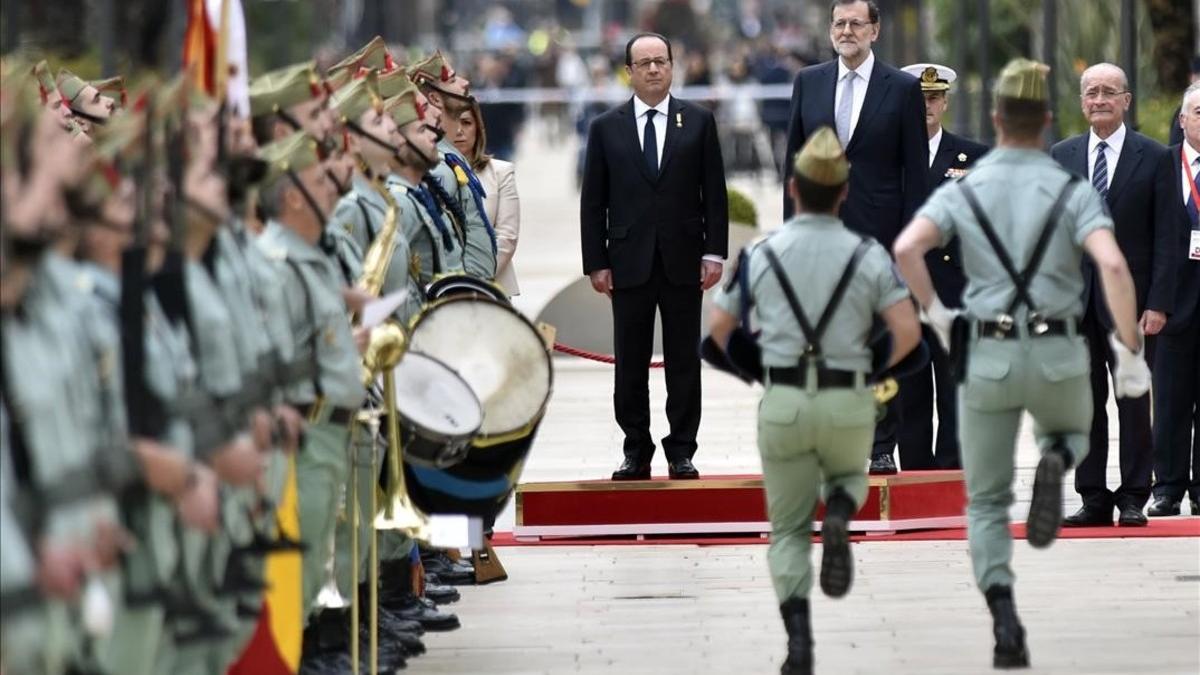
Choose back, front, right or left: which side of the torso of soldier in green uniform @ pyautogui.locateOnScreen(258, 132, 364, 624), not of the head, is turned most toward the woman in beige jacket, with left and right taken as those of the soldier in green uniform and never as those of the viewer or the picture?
left

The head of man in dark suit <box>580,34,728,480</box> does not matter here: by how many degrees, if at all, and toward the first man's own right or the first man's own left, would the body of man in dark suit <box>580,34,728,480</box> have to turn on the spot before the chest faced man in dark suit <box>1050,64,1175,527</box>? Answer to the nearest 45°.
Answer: approximately 90° to the first man's own left

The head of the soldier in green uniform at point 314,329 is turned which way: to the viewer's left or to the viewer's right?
to the viewer's right

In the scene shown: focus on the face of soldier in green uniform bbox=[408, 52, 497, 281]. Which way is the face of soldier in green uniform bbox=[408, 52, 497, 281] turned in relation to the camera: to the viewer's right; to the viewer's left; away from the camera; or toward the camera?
to the viewer's right

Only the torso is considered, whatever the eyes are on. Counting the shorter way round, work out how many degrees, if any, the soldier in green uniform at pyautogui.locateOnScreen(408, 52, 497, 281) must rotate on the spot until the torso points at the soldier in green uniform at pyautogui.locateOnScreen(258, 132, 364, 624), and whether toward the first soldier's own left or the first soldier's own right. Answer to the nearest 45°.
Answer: approximately 90° to the first soldier's own right

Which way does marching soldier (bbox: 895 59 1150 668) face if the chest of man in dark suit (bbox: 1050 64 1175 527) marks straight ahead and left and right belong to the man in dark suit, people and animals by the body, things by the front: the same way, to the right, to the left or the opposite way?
the opposite way

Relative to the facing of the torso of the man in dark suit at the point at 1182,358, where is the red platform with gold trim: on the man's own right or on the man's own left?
on the man's own right

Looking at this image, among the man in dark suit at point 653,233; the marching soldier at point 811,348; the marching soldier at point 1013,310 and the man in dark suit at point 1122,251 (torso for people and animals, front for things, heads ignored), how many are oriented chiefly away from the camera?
2

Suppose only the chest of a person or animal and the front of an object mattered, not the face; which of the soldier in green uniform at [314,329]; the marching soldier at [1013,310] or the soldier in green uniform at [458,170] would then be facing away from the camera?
the marching soldier

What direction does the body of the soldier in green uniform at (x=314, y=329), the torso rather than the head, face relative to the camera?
to the viewer's right

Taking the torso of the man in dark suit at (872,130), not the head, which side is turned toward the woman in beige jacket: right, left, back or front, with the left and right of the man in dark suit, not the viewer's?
right

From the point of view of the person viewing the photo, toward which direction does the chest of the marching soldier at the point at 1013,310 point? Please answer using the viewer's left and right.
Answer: facing away from the viewer
